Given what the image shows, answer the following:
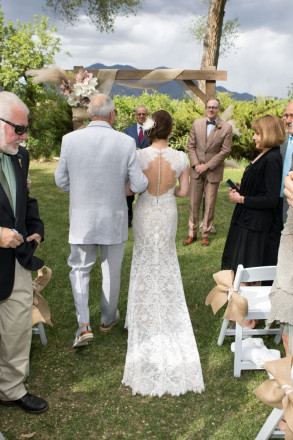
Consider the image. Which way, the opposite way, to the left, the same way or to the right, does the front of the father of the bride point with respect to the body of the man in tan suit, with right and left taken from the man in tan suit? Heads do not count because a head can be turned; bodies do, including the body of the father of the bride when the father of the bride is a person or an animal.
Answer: the opposite way

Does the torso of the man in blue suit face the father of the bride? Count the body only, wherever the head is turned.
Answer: yes

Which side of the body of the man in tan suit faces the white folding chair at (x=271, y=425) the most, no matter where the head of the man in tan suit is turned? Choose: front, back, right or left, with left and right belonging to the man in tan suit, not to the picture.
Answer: front

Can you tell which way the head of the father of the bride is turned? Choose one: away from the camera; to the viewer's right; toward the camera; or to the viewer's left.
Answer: away from the camera

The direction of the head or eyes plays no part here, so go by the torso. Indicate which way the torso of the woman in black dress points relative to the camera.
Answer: to the viewer's left

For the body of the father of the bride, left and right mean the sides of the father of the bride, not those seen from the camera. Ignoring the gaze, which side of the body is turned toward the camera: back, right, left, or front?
back

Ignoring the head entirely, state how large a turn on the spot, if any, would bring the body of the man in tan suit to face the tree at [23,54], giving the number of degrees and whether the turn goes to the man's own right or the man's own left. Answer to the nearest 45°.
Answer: approximately 135° to the man's own right

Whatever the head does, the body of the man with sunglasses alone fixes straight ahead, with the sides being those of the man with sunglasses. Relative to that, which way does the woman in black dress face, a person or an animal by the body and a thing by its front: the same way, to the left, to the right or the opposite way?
the opposite way

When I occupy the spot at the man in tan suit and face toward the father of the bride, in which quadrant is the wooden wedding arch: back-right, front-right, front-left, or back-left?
back-right

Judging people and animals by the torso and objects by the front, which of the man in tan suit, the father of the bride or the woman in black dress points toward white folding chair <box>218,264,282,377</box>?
the man in tan suit

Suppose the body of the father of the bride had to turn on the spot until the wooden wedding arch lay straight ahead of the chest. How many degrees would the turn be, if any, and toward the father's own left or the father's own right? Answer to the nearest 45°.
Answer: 0° — they already face it

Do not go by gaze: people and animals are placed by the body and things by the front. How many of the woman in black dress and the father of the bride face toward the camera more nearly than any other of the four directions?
0

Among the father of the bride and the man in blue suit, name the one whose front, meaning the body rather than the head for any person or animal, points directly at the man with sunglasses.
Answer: the man in blue suit

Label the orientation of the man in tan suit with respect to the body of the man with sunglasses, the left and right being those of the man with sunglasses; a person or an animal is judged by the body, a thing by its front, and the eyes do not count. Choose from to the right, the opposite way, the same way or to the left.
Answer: to the right
